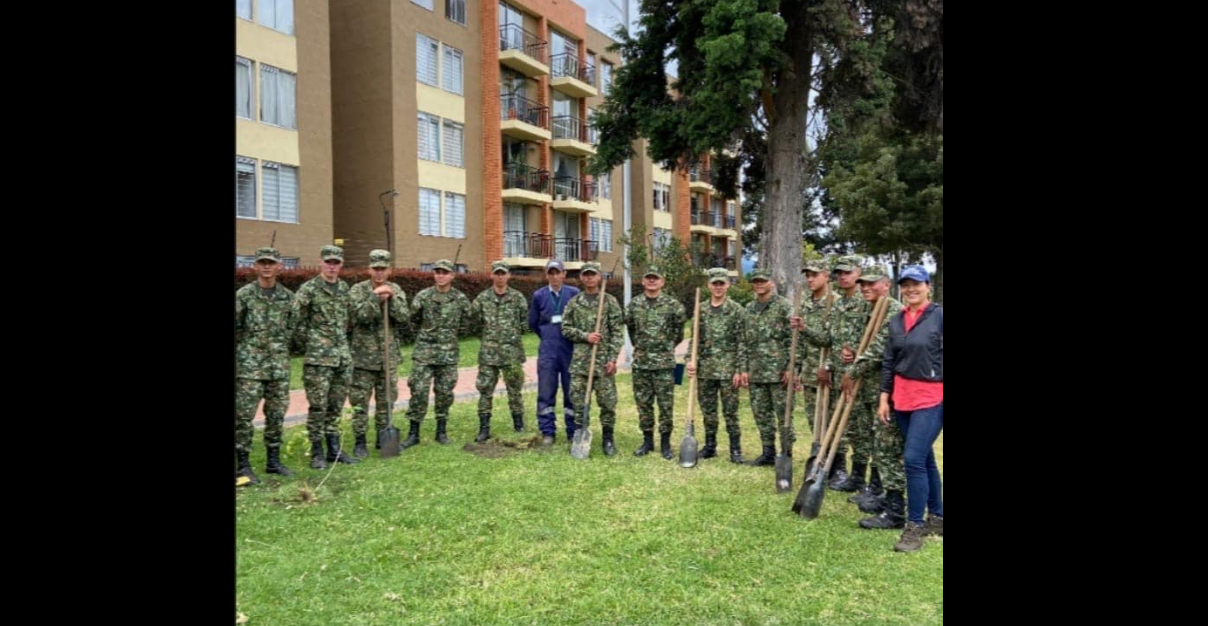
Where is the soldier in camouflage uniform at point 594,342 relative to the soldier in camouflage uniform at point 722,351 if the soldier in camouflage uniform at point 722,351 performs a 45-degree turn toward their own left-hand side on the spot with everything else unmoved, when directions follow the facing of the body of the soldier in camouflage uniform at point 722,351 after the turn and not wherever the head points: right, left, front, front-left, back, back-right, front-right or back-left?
back-right

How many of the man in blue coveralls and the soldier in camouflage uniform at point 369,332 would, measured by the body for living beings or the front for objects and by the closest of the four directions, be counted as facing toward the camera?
2

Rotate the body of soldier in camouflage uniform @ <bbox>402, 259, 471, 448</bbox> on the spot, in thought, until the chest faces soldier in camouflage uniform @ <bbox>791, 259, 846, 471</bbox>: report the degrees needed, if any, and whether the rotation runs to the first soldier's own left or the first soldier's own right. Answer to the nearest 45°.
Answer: approximately 45° to the first soldier's own left

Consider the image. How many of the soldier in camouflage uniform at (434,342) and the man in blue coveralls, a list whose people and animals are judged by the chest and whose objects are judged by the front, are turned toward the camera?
2

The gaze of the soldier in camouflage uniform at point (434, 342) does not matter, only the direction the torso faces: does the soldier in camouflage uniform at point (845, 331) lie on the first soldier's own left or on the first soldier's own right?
on the first soldier's own left

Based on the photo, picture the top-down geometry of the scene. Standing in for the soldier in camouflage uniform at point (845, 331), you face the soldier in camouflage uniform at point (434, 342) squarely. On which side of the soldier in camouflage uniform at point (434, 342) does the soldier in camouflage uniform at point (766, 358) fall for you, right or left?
right
